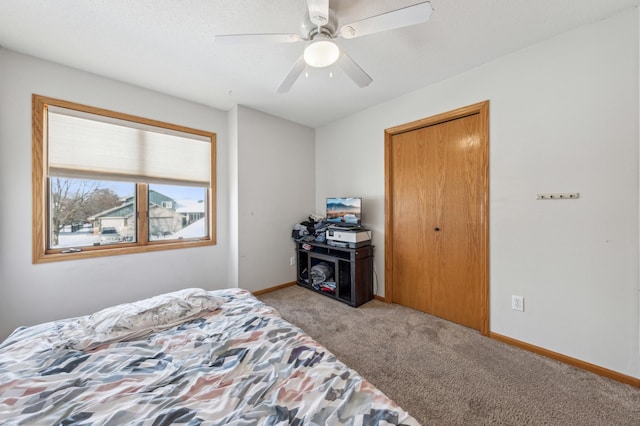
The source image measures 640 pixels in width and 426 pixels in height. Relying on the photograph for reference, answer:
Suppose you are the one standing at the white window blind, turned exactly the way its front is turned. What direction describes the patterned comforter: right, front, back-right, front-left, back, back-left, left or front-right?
front-right

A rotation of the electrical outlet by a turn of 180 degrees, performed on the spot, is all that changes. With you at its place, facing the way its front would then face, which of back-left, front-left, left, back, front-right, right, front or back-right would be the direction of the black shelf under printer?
back-left

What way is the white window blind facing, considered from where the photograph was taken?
facing the viewer and to the right of the viewer

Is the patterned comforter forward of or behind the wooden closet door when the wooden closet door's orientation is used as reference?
forward

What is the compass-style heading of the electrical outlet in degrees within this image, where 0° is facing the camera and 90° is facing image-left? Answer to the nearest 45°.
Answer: approximately 45°

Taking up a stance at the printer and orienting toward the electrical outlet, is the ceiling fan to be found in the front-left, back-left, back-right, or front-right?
front-right

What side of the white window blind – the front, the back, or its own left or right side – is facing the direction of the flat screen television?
front

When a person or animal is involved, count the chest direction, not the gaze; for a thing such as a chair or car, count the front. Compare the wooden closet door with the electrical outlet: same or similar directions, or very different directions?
same or similar directions

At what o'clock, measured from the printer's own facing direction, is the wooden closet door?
The wooden closet door is roughly at 8 o'clock from the printer.

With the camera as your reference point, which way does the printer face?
facing the viewer and to the left of the viewer
